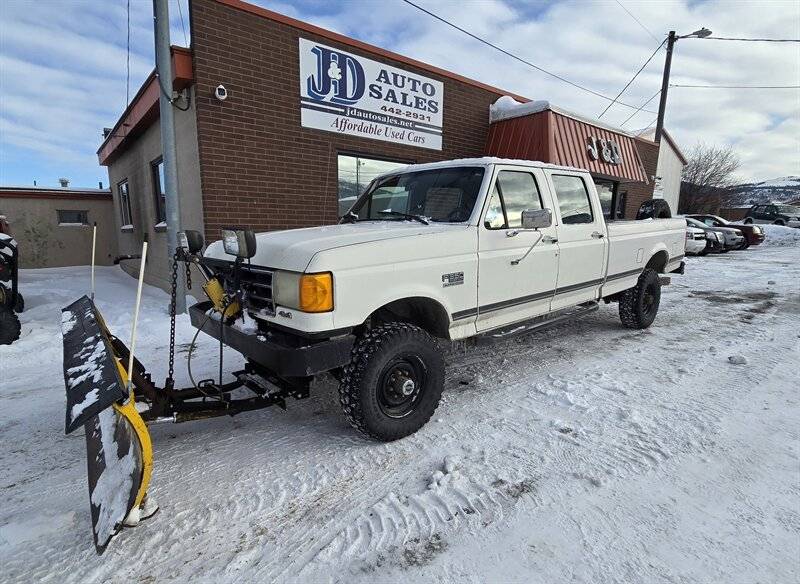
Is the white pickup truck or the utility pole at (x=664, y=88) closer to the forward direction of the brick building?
the white pickup truck

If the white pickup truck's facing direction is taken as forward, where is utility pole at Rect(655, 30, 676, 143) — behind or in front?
behind

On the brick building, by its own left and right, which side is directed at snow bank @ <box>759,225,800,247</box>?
left

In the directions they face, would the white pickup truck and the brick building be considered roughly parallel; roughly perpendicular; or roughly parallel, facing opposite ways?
roughly perpendicular

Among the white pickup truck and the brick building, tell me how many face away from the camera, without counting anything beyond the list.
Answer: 0

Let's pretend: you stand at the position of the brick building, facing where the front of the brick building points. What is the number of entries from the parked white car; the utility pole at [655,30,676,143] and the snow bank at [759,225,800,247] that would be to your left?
3

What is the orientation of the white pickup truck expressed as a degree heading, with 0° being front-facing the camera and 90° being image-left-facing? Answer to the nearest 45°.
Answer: approximately 45°

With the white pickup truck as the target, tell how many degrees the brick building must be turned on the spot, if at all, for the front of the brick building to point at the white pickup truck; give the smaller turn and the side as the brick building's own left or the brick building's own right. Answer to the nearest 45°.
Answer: approximately 45° to the brick building's own right

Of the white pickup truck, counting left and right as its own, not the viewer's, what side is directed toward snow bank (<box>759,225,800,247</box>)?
back

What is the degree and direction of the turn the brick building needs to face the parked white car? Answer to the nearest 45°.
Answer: approximately 90° to its left
